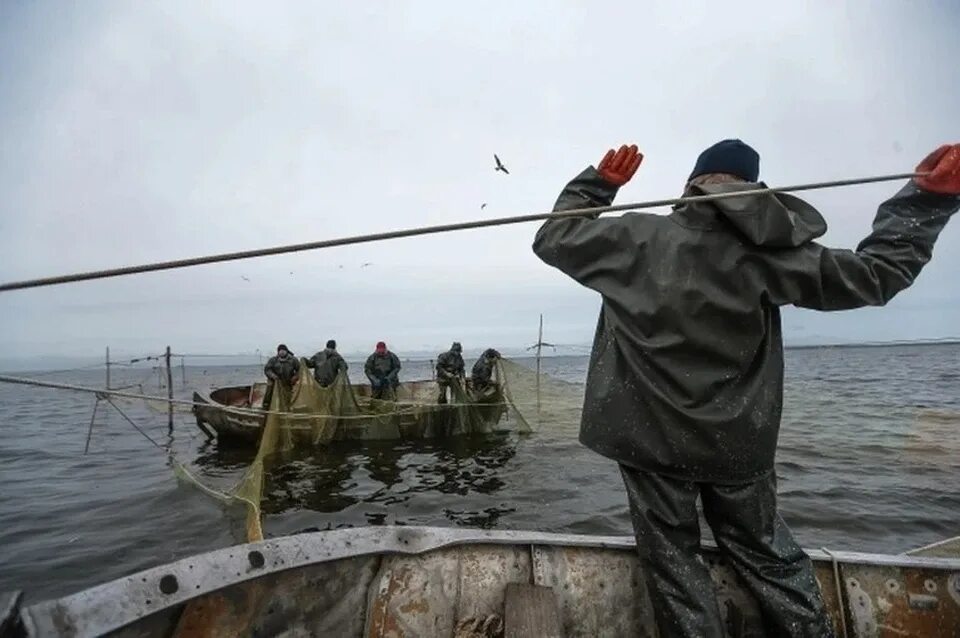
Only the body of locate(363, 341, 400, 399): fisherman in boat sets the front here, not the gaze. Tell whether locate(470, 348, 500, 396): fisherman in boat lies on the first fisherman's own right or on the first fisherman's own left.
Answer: on the first fisherman's own left

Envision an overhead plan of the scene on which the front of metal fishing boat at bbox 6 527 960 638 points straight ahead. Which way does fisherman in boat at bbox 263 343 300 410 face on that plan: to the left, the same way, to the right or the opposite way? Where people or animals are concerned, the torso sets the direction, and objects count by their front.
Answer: to the left

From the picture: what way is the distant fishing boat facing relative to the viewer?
to the viewer's left

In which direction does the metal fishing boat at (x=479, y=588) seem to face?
to the viewer's left

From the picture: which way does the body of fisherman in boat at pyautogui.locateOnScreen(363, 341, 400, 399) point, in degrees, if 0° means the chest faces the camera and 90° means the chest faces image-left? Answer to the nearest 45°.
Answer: approximately 0°

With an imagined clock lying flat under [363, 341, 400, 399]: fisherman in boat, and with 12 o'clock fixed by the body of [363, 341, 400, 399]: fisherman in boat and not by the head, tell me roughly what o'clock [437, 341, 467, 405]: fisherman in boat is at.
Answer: [437, 341, 467, 405]: fisherman in boat is roughly at 10 o'clock from [363, 341, 400, 399]: fisherman in boat.
